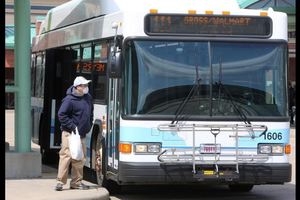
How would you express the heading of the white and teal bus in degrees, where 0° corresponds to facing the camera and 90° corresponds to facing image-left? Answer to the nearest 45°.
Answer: approximately 0°
